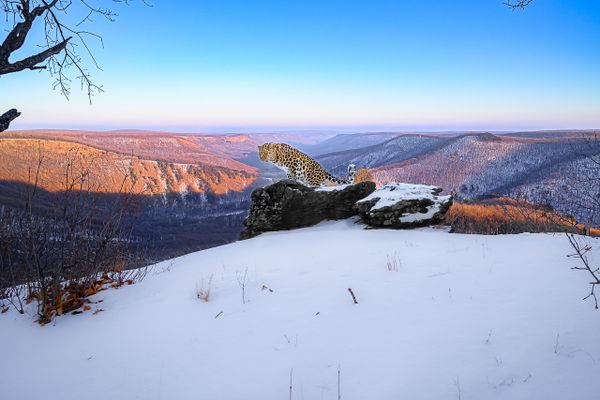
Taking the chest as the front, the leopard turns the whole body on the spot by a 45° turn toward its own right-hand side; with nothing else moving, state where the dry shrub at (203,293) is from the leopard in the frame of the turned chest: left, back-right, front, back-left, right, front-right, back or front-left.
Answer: back-left

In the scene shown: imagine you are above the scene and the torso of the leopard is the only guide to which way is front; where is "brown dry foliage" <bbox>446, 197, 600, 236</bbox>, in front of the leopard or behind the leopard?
behind

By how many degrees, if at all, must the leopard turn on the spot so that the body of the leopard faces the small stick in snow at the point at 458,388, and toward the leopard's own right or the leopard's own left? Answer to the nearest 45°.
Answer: approximately 90° to the leopard's own left

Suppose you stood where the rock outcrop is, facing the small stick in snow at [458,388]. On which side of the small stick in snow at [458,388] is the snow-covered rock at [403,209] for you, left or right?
left

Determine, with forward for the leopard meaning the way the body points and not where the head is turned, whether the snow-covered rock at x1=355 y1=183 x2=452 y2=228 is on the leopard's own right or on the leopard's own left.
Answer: on the leopard's own left

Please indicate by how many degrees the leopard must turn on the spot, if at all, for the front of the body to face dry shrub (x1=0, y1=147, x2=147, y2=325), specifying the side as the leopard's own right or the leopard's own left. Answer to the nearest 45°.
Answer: approximately 90° to the leopard's own left

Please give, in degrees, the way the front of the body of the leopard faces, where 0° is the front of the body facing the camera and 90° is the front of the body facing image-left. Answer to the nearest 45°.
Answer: approximately 90°
